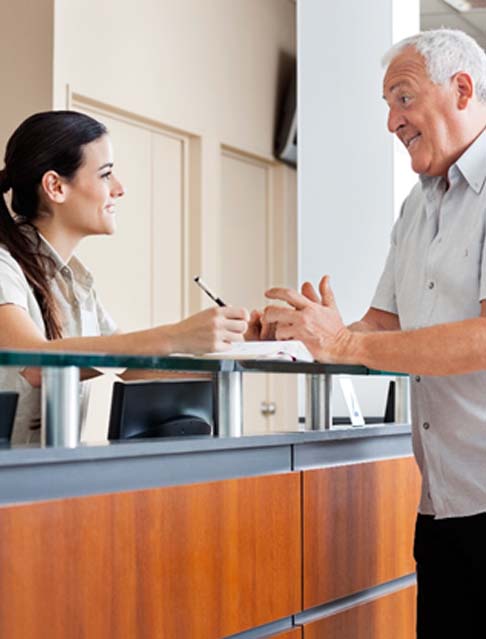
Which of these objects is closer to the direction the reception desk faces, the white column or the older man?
the older man

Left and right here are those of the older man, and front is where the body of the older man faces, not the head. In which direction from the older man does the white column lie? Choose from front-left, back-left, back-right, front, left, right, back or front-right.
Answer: back-right

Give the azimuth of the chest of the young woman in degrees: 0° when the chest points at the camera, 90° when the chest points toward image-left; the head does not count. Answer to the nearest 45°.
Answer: approximately 270°

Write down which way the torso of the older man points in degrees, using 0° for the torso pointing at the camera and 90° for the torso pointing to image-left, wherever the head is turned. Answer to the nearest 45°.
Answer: approximately 45°

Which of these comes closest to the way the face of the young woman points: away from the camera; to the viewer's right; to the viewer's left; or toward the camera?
to the viewer's right

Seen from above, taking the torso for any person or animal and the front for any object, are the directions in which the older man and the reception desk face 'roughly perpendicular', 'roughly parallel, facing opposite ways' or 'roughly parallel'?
roughly perpendicular

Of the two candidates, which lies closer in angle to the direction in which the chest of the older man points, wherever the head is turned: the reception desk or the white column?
the reception desk

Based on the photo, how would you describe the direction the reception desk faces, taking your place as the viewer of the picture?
facing the viewer and to the right of the viewer

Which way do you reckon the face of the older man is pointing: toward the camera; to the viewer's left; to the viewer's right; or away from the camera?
to the viewer's left

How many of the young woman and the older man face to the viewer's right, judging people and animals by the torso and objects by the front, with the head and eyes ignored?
1

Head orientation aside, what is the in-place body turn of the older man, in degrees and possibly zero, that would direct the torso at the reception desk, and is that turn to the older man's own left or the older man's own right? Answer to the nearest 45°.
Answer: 0° — they already face it

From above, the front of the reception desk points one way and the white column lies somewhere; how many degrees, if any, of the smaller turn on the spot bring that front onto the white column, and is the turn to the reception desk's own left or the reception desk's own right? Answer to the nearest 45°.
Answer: approximately 135° to the reception desk's own left

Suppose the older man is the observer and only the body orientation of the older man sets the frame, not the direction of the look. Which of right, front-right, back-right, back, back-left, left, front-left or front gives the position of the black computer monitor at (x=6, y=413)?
front
